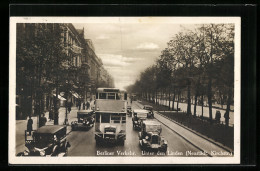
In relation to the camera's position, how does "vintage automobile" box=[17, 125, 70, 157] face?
facing the viewer and to the left of the viewer
